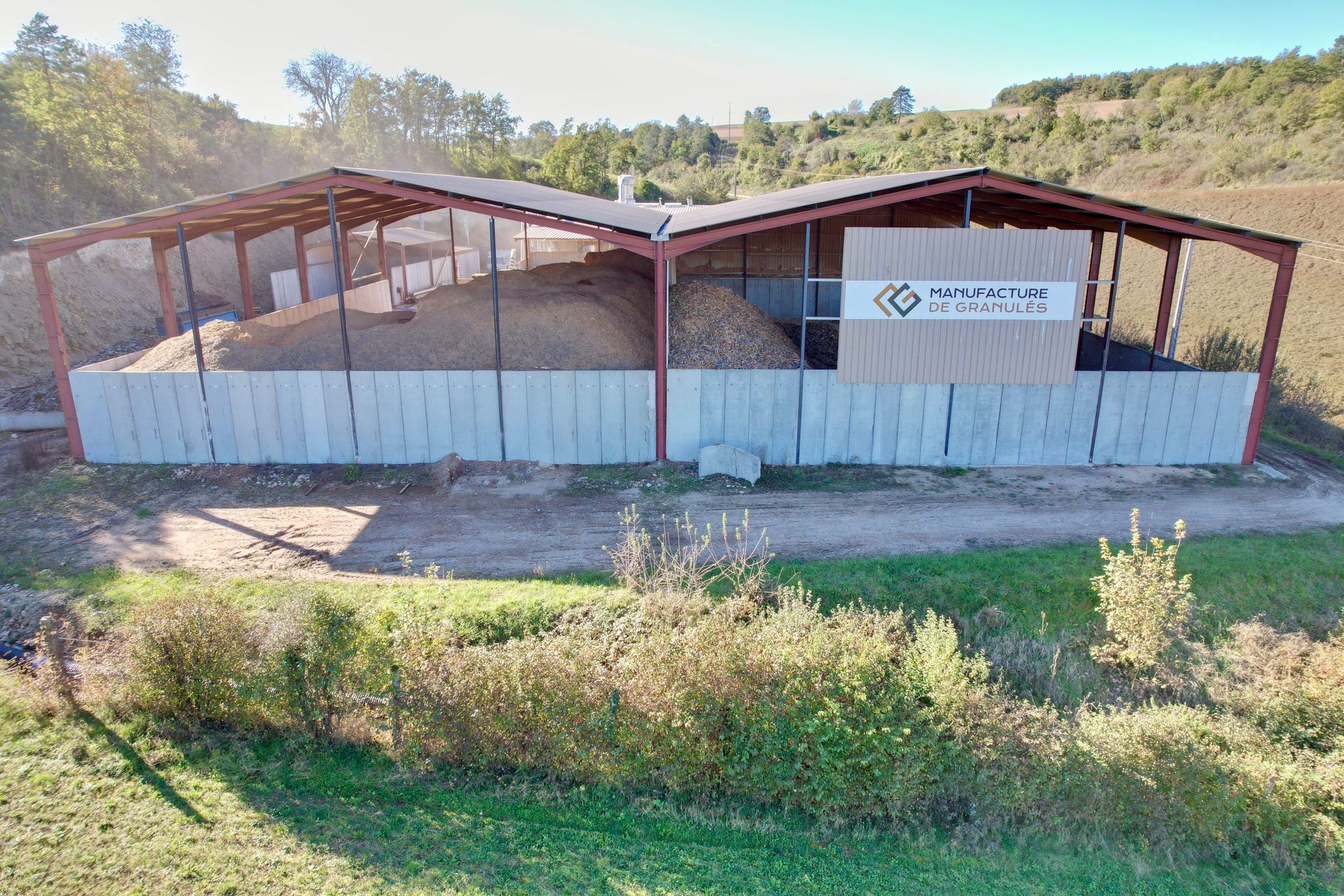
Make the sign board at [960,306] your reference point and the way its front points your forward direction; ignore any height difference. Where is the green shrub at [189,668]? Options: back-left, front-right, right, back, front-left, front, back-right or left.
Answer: front-right

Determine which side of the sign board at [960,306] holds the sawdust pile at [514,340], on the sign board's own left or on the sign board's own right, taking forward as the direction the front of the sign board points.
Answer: on the sign board's own right

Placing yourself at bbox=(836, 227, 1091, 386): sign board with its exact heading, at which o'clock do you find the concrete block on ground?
The concrete block on ground is roughly at 2 o'clock from the sign board.

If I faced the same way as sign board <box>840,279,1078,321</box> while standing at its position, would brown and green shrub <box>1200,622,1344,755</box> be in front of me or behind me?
in front

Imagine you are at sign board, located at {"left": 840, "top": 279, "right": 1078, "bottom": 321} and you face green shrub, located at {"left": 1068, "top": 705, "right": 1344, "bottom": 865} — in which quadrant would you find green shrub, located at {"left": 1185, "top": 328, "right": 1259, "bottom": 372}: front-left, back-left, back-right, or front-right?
back-left

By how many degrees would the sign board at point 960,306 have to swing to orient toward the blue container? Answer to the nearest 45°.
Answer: approximately 90° to its right

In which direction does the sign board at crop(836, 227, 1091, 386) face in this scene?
toward the camera

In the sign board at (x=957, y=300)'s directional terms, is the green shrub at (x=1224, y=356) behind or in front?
behind

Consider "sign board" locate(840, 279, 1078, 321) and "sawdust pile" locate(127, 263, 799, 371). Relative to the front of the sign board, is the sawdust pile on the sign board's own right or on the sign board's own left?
on the sign board's own right

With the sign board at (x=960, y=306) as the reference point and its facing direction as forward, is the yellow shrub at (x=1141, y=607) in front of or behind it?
in front

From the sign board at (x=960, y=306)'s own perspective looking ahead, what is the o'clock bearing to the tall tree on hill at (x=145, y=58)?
The tall tree on hill is roughly at 4 o'clock from the sign board.

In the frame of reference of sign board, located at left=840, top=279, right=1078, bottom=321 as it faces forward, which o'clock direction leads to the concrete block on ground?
The concrete block on ground is roughly at 2 o'clock from the sign board.

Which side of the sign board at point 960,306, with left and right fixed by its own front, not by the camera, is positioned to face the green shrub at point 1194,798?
front

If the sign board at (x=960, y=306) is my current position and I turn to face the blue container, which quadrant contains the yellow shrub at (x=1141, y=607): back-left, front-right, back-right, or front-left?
back-left
